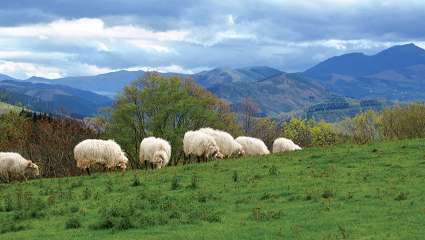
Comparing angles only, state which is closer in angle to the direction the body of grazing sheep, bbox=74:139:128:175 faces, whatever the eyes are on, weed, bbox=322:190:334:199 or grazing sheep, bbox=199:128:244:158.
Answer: the grazing sheep

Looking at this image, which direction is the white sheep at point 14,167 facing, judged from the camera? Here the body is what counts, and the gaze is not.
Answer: to the viewer's right

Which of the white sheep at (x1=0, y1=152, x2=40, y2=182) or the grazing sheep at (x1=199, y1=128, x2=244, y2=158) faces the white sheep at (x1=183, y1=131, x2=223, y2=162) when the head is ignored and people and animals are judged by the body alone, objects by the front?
the white sheep at (x1=0, y1=152, x2=40, y2=182)

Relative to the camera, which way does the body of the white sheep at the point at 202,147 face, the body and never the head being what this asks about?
to the viewer's right

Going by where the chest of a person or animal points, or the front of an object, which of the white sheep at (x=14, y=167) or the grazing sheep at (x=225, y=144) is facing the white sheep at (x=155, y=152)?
the white sheep at (x=14, y=167)

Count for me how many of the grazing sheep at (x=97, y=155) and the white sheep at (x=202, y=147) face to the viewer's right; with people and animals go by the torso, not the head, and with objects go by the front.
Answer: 2

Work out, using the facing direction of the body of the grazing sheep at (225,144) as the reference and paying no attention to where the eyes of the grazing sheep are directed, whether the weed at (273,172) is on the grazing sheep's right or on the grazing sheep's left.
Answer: on the grazing sheep's right

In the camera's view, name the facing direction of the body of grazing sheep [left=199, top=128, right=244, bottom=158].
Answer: to the viewer's right

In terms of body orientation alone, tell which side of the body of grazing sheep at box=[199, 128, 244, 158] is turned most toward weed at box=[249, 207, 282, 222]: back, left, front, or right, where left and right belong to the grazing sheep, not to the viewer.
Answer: right

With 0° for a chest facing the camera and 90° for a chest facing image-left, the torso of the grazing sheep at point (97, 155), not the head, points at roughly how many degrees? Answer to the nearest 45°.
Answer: approximately 270°
